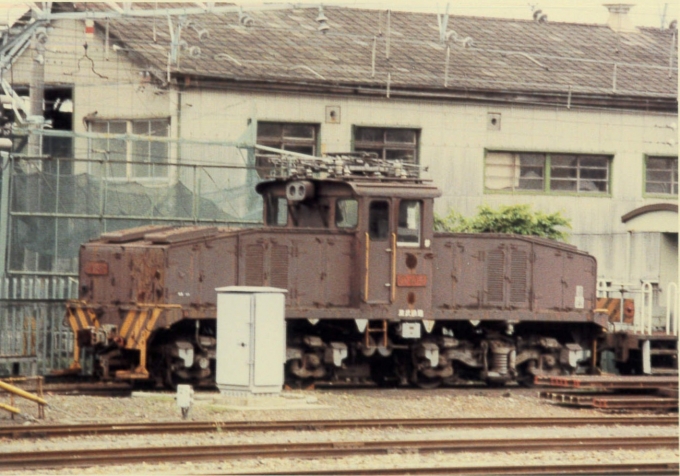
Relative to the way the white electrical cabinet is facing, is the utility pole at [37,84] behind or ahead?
behind

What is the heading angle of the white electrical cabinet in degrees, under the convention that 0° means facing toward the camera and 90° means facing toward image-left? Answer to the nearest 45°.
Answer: approximately 0°

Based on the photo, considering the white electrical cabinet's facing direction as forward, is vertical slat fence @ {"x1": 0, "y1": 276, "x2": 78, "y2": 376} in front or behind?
behind

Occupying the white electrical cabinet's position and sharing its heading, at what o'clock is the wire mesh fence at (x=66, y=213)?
The wire mesh fence is roughly at 5 o'clock from the white electrical cabinet.

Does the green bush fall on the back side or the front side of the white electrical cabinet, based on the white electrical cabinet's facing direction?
on the back side
